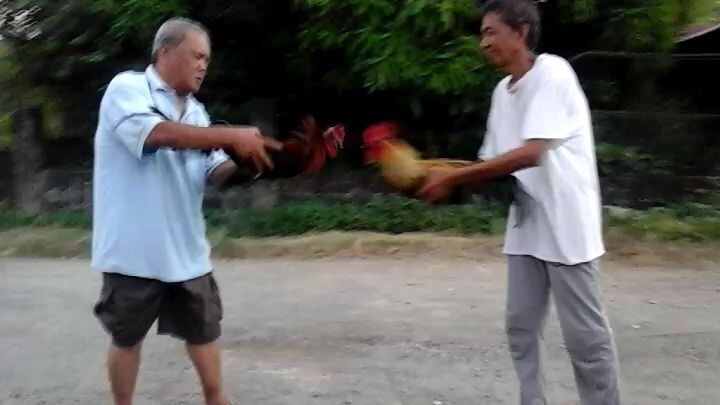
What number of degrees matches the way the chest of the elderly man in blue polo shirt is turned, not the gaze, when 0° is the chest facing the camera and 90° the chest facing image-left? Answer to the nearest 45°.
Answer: approximately 315°

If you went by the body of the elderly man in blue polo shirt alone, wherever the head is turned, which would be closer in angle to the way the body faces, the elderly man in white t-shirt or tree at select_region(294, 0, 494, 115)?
the elderly man in white t-shirt

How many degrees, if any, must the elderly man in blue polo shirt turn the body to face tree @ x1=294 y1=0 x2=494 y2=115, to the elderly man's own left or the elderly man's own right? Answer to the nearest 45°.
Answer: approximately 90° to the elderly man's own left

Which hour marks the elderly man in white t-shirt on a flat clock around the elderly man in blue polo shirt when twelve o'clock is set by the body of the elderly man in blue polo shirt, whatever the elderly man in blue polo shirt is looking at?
The elderly man in white t-shirt is roughly at 11 o'clock from the elderly man in blue polo shirt.
